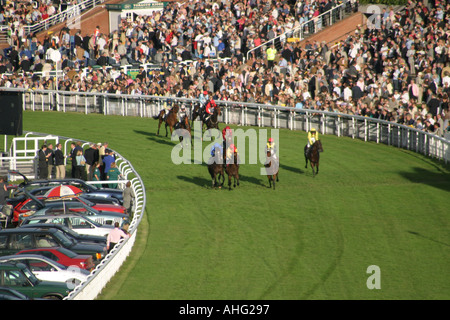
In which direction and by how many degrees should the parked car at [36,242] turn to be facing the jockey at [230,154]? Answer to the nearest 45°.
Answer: approximately 45° to its left

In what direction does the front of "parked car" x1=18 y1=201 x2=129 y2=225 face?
to the viewer's right

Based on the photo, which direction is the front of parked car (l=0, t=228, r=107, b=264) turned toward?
to the viewer's right

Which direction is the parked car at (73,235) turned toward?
to the viewer's right

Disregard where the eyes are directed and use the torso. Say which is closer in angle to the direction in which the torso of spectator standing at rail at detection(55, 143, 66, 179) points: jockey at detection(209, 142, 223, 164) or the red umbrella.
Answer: the jockey

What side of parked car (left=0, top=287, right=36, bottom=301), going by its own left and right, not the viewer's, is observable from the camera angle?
right

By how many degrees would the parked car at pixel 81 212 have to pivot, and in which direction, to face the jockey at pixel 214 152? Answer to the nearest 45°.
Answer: approximately 45° to its left

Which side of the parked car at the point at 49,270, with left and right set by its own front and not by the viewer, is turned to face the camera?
right

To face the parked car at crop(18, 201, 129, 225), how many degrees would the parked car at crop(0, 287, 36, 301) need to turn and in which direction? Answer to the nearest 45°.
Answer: approximately 90° to its left

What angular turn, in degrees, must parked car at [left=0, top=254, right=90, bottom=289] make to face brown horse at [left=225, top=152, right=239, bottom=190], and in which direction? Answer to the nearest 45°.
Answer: approximately 45° to its left

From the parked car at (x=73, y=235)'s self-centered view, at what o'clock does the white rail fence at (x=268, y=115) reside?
The white rail fence is roughly at 10 o'clock from the parked car.

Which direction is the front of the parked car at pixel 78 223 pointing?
to the viewer's right
